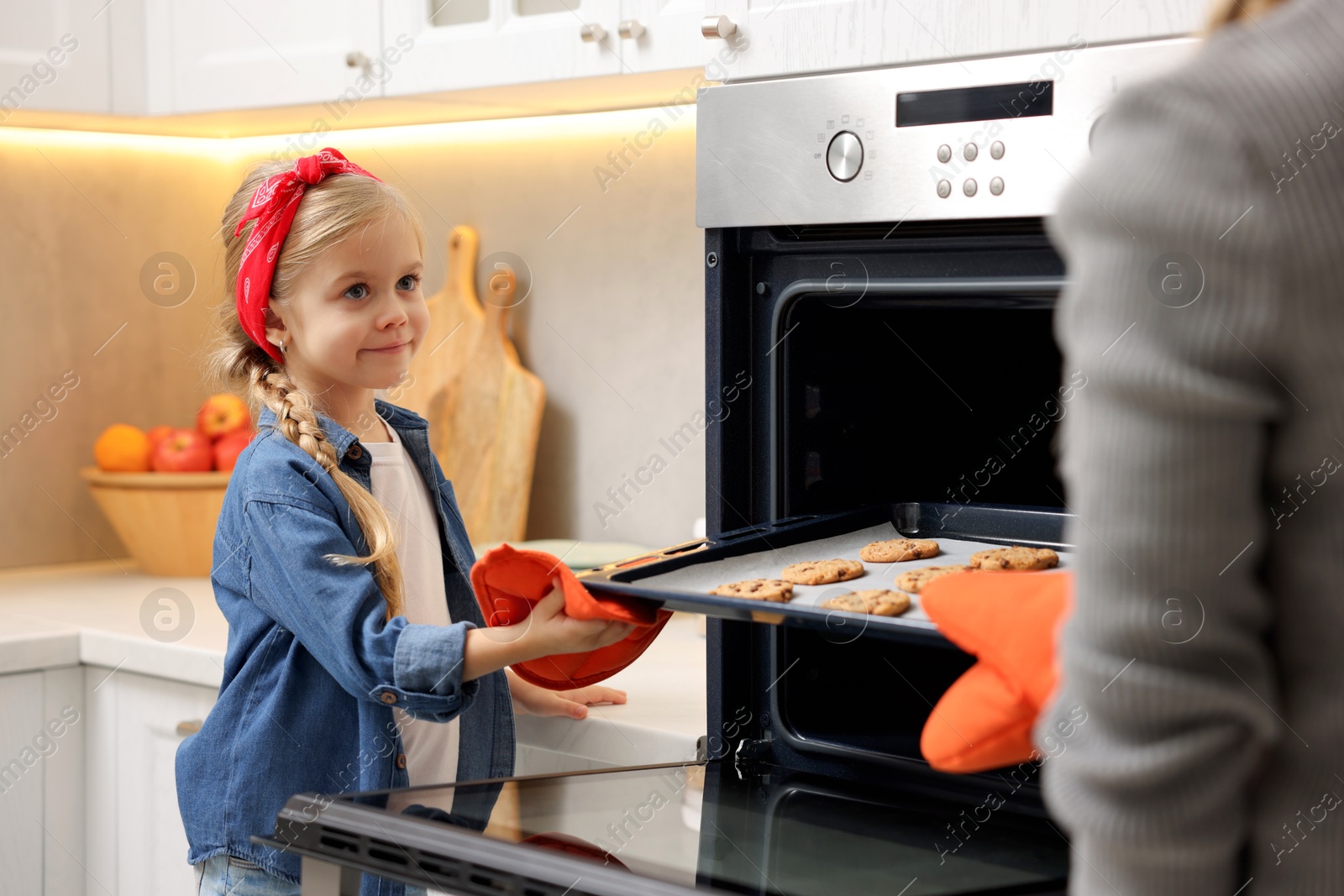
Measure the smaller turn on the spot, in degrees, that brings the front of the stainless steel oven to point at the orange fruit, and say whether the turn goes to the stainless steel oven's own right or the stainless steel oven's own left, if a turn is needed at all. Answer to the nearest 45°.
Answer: approximately 90° to the stainless steel oven's own right

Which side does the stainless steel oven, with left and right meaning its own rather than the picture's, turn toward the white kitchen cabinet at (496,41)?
right

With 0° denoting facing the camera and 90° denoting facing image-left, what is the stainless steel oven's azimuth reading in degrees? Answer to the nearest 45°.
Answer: approximately 45°

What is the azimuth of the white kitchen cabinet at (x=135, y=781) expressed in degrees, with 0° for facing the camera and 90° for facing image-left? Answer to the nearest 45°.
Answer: approximately 45°

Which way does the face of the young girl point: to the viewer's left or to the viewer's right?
to the viewer's right

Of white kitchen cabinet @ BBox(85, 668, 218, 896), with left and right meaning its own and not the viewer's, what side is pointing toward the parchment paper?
left

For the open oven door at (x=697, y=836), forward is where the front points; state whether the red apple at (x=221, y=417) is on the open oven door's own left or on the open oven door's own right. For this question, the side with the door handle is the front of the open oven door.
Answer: on the open oven door's own right

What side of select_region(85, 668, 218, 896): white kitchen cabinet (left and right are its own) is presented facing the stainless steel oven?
left
